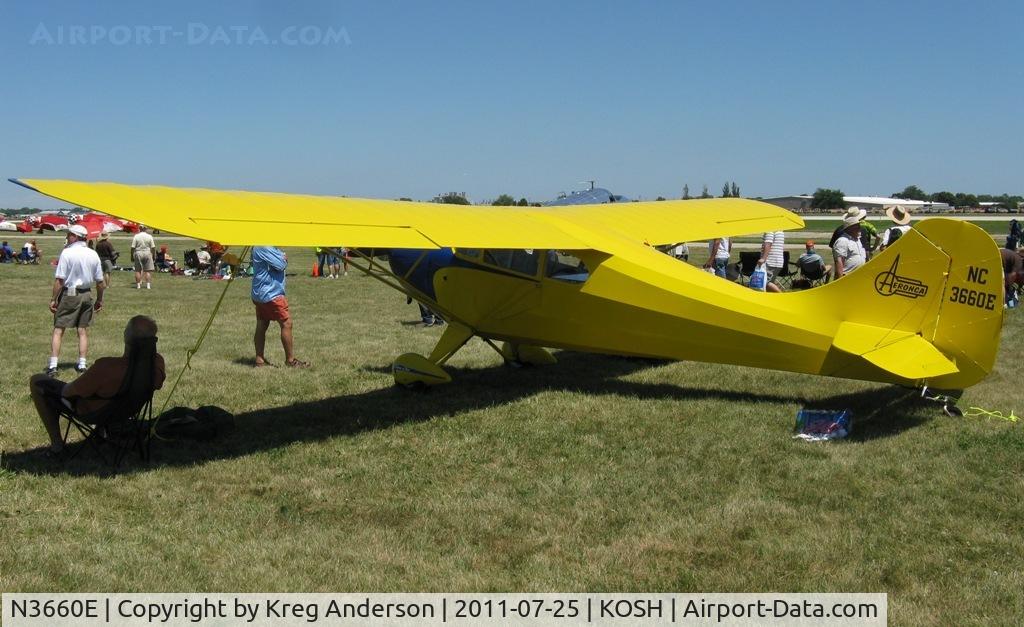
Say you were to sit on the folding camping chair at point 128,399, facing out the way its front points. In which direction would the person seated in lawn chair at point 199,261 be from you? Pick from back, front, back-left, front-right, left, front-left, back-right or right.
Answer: right

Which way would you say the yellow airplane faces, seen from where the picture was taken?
facing away from the viewer and to the left of the viewer

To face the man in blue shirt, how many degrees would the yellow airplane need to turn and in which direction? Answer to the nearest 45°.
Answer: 0° — it already faces them

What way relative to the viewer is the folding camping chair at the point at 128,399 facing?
to the viewer's left
